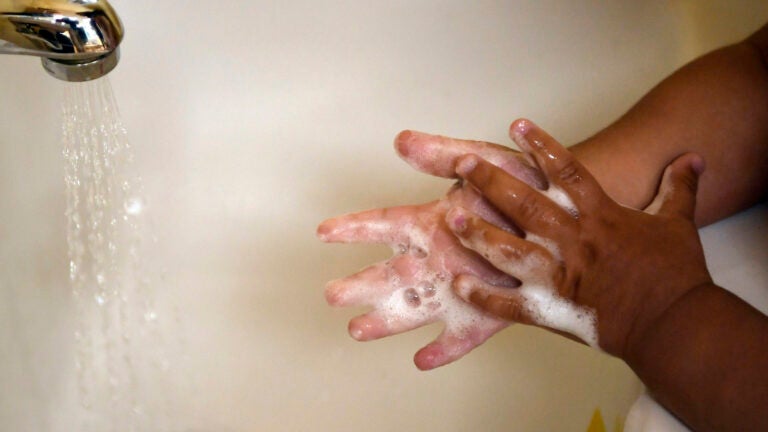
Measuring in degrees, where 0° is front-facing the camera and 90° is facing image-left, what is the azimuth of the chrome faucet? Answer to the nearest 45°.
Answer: approximately 270°
